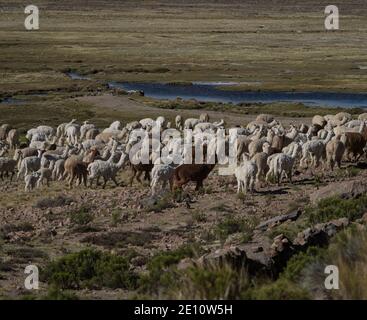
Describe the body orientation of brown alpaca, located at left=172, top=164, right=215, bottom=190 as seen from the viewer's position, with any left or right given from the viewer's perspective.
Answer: facing to the right of the viewer

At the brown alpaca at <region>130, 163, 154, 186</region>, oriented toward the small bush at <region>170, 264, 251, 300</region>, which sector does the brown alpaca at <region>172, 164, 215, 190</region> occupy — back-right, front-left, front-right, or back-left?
front-left

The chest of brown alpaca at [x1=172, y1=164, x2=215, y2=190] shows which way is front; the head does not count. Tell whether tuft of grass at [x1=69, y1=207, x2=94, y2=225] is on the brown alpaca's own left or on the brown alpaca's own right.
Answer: on the brown alpaca's own right

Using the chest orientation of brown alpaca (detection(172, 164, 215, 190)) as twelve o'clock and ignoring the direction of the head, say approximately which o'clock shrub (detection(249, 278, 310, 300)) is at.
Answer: The shrub is roughly at 3 o'clock from the brown alpaca.

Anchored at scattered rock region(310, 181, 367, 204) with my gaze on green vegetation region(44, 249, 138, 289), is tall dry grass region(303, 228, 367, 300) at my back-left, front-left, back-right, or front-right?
front-left

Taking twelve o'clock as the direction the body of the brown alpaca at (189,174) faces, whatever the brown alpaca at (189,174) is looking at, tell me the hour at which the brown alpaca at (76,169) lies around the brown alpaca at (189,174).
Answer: the brown alpaca at (76,169) is roughly at 7 o'clock from the brown alpaca at (189,174).

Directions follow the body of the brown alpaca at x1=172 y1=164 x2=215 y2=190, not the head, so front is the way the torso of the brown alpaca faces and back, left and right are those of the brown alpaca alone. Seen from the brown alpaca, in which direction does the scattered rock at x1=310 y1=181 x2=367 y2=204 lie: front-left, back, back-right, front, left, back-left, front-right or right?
front-right

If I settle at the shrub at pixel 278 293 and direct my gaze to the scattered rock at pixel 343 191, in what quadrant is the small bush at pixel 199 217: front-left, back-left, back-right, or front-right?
front-left

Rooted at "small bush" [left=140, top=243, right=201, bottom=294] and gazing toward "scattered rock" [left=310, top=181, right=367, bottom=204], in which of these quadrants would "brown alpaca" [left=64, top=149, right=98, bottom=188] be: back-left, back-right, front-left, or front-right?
front-left

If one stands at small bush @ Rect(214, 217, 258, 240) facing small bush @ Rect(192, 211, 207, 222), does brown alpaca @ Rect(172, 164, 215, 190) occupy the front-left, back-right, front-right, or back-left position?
front-right

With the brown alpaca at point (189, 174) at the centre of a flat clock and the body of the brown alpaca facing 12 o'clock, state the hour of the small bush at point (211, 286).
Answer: The small bush is roughly at 3 o'clock from the brown alpaca.

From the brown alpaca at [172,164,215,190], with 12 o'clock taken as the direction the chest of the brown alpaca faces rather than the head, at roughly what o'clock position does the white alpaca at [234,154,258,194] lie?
The white alpaca is roughly at 1 o'clock from the brown alpaca.

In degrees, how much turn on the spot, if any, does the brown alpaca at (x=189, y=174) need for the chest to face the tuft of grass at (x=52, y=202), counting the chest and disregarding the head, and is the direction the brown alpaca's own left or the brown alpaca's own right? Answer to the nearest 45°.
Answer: approximately 180°

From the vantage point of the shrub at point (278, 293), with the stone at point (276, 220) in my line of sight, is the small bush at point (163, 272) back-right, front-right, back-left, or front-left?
front-left
